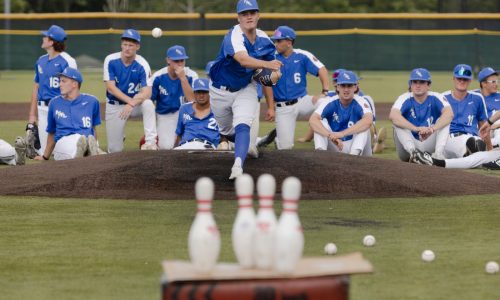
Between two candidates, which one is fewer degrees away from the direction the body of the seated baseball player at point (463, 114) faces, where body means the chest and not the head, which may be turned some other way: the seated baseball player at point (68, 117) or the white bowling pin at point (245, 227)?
the white bowling pin

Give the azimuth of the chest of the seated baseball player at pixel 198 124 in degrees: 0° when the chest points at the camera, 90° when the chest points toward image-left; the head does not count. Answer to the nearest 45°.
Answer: approximately 0°

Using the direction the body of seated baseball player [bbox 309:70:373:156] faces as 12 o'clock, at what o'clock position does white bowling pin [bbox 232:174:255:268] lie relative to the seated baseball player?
The white bowling pin is roughly at 12 o'clock from the seated baseball player.

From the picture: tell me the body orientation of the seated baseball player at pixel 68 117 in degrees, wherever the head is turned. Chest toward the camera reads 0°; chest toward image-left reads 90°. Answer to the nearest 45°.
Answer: approximately 0°

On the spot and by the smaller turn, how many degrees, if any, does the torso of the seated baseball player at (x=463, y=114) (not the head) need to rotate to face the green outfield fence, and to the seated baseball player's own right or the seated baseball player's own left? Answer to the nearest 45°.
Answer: approximately 180°

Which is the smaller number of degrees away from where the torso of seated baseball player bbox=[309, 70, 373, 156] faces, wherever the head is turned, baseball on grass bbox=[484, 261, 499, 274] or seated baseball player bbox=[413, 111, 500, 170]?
the baseball on grass
